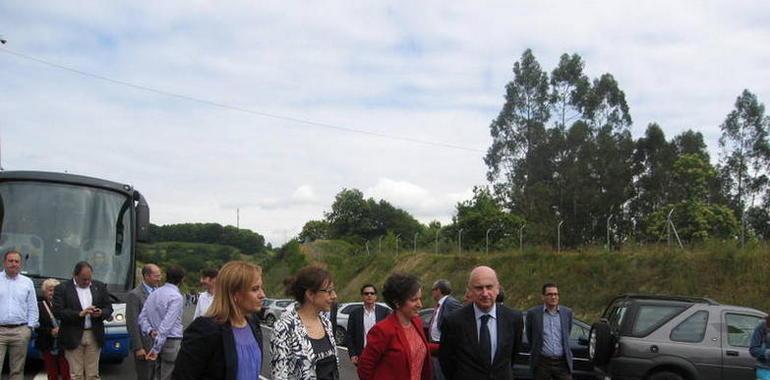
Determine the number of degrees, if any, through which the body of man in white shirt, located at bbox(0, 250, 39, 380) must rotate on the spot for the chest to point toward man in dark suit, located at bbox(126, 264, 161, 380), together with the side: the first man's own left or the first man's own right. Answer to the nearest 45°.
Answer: approximately 45° to the first man's own left

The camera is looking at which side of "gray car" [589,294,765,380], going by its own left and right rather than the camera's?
right

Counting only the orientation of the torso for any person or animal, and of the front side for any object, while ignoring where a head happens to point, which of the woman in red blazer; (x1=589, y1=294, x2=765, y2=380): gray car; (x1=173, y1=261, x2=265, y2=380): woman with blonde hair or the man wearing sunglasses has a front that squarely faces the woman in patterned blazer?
the man wearing sunglasses

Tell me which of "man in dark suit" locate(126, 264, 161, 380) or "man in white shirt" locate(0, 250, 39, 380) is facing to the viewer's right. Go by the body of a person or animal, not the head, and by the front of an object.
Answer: the man in dark suit

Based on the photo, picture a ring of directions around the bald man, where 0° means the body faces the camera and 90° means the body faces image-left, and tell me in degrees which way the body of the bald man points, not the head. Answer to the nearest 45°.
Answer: approximately 0°

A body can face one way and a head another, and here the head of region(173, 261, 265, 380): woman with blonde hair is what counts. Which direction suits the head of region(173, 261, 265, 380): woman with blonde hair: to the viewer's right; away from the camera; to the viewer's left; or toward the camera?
to the viewer's right

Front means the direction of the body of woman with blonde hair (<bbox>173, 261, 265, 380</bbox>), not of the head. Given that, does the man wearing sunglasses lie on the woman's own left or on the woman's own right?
on the woman's own left

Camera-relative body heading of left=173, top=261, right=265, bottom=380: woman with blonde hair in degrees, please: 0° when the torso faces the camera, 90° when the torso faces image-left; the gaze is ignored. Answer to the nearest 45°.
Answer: approximately 315°

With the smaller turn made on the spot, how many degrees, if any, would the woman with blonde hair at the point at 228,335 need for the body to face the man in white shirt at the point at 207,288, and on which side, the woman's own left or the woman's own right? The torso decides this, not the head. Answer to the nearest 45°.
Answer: approximately 135° to the woman's own left
